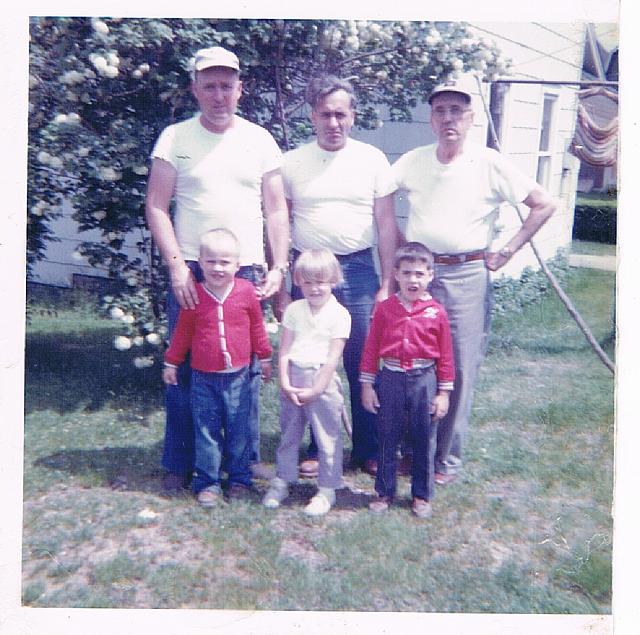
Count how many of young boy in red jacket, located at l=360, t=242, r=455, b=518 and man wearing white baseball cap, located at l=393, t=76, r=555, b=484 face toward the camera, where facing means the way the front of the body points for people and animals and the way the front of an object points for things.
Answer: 2

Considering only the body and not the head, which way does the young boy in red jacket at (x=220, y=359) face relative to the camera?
toward the camera

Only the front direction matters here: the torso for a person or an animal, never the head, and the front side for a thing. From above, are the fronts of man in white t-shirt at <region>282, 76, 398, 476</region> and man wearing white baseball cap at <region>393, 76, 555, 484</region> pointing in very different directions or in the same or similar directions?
same or similar directions

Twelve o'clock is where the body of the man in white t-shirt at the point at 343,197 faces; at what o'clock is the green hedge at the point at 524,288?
The green hedge is roughly at 8 o'clock from the man in white t-shirt.

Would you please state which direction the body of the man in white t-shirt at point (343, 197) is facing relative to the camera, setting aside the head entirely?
toward the camera

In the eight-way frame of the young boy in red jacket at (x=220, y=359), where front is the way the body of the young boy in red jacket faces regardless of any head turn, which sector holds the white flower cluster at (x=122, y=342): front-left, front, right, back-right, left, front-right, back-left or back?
back-right

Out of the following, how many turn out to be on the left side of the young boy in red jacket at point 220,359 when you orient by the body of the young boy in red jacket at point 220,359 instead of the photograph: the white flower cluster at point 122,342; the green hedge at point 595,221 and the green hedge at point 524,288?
2

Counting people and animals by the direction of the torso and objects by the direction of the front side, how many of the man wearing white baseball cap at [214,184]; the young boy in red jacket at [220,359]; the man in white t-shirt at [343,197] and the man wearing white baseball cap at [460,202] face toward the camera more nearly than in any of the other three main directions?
4
